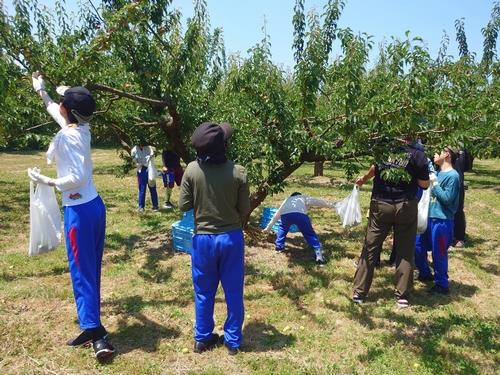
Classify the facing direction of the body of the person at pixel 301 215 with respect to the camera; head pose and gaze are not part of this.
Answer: away from the camera

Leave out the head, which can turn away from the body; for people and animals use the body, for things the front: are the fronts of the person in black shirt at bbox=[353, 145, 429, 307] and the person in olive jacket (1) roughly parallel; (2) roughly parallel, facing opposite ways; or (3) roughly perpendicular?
roughly parallel

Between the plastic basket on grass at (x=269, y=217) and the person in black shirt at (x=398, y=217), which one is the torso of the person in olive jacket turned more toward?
the plastic basket on grass

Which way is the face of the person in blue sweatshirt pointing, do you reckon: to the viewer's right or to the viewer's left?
to the viewer's left

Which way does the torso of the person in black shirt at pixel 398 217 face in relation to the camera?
away from the camera

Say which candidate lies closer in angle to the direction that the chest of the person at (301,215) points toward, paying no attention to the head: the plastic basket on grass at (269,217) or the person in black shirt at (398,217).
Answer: the plastic basket on grass

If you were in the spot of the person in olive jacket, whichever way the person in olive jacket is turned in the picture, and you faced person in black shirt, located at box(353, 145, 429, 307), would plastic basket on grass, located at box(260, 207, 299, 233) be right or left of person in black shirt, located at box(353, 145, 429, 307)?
left

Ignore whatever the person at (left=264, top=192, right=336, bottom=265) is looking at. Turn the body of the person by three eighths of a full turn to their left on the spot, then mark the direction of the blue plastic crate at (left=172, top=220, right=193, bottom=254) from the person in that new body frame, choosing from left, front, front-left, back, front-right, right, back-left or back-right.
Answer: front-right

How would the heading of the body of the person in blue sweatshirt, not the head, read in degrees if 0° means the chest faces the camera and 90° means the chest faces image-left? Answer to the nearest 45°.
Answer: approximately 90°

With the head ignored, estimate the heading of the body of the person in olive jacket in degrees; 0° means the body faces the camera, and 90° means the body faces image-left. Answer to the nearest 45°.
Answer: approximately 180°
